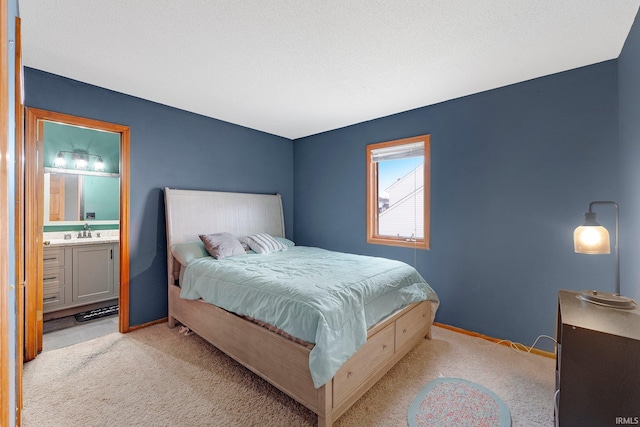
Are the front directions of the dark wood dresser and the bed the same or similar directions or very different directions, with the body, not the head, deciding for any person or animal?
very different directions

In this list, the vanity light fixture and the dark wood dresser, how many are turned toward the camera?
1

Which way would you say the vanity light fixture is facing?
toward the camera

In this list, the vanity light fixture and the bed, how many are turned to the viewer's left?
0

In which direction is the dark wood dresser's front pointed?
to the viewer's left

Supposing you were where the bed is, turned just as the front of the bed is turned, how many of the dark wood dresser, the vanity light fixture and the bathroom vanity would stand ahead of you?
1

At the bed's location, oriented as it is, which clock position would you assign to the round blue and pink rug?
The round blue and pink rug is roughly at 11 o'clock from the bed.

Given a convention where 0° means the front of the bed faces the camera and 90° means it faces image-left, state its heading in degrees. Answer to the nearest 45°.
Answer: approximately 315°

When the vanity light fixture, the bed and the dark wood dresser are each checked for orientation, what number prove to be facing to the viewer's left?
1

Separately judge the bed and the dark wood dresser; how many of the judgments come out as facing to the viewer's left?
1

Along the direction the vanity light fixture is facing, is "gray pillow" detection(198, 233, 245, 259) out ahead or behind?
ahead

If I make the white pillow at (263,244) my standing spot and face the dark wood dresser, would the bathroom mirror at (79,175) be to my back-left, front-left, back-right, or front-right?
back-right

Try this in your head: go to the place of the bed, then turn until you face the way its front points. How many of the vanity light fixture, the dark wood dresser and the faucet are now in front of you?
1
